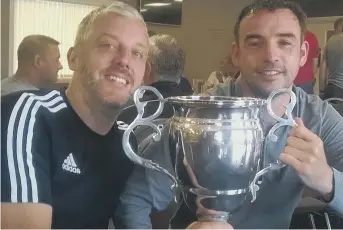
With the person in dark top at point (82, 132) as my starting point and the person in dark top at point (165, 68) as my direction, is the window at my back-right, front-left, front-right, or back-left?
front-left

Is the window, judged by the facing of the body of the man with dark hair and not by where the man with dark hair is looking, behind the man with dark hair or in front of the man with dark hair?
behind

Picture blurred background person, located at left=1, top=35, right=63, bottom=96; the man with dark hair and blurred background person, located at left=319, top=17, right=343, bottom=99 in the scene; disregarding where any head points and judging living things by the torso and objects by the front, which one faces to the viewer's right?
blurred background person, located at left=1, top=35, right=63, bottom=96

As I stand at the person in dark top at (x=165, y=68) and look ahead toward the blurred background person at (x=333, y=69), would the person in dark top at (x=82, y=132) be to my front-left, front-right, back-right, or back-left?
back-right

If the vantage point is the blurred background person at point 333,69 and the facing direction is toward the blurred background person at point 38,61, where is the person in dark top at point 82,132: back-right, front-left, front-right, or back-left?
front-left

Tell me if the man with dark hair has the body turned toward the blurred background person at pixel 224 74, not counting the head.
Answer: no

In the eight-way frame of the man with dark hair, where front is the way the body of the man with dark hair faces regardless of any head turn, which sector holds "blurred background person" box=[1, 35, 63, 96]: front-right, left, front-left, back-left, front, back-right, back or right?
back-right

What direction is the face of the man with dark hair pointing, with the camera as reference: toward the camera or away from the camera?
toward the camera

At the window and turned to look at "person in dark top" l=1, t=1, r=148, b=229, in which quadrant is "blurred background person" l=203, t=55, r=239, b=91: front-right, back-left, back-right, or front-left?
front-left

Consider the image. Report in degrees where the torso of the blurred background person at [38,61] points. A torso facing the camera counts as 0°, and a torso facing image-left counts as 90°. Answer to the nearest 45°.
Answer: approximately 270°

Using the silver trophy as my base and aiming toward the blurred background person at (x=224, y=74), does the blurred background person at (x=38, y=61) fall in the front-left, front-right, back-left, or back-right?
front-left
